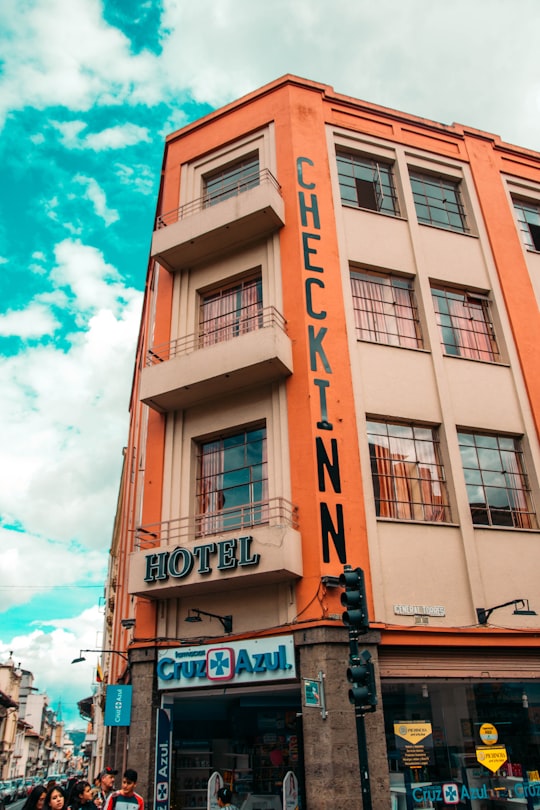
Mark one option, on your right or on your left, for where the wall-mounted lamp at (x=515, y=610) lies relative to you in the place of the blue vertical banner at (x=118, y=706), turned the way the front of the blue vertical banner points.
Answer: on your left

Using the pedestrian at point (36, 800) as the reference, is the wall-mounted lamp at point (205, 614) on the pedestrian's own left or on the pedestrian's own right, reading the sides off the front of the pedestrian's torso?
on the pedestrian's own left

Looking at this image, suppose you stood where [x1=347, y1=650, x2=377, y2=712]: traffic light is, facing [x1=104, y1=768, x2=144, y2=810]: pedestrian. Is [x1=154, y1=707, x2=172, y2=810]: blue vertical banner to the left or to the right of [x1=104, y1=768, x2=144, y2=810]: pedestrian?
right

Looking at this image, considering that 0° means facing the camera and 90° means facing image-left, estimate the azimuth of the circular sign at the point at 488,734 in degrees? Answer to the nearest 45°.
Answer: approximately 0°
